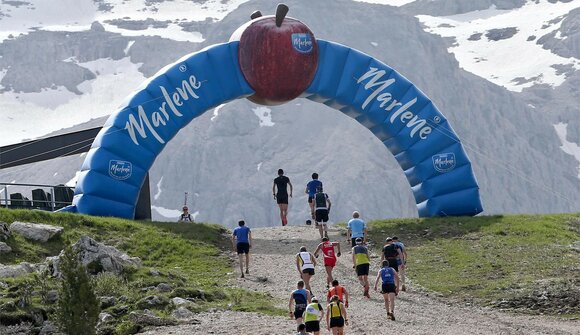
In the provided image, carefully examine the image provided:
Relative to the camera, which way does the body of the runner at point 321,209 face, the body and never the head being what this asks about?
away from the camera

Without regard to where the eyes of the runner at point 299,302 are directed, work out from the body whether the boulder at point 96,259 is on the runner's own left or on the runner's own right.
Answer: on the runner's own left

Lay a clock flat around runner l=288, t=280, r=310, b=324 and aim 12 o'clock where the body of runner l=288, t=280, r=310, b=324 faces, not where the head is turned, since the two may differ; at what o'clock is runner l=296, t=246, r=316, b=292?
runner l=296, t=246, r=316, b=292 is roughly at 12 o'clock from runner l=288, t=280, r=310, b=324.

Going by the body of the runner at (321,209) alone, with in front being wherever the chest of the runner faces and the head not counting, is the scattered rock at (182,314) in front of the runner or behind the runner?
behind

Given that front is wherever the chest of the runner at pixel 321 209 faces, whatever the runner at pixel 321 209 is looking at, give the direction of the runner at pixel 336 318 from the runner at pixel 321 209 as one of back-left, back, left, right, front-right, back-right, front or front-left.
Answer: back

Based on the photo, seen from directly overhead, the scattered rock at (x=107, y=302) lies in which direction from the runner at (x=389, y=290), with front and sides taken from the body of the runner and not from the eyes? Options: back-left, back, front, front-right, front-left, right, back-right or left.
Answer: left

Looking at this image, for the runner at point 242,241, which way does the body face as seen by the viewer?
away from the camera

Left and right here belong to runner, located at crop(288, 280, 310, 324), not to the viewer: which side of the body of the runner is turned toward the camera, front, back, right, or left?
back

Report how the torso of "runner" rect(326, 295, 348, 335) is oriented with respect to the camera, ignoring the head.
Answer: away from the camera

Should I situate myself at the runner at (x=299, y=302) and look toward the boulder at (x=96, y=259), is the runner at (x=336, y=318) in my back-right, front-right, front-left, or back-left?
back-left

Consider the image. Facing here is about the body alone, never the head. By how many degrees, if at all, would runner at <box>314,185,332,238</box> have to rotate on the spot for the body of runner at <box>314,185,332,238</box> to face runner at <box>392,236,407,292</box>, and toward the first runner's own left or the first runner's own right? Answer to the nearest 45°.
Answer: approximately 135° to the first runner's own right

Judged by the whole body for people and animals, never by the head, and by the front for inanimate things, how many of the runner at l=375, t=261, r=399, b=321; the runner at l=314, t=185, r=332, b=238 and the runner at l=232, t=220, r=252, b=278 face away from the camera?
3
